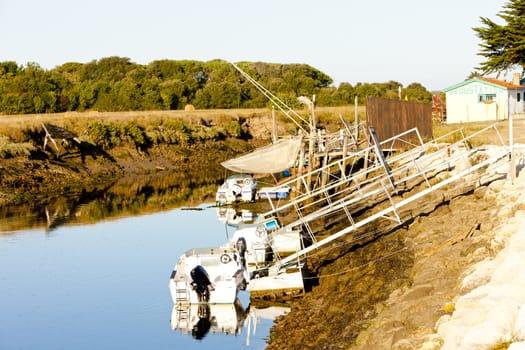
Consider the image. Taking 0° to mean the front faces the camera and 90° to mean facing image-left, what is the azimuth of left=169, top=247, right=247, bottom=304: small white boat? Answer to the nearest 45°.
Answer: approximately 180°

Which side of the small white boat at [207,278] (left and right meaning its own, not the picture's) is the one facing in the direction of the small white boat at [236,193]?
front

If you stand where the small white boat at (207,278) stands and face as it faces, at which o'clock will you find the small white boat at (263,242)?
the small white boat at (263,242) is roughly at 1 o'clock from the small white boat at (207,278).
